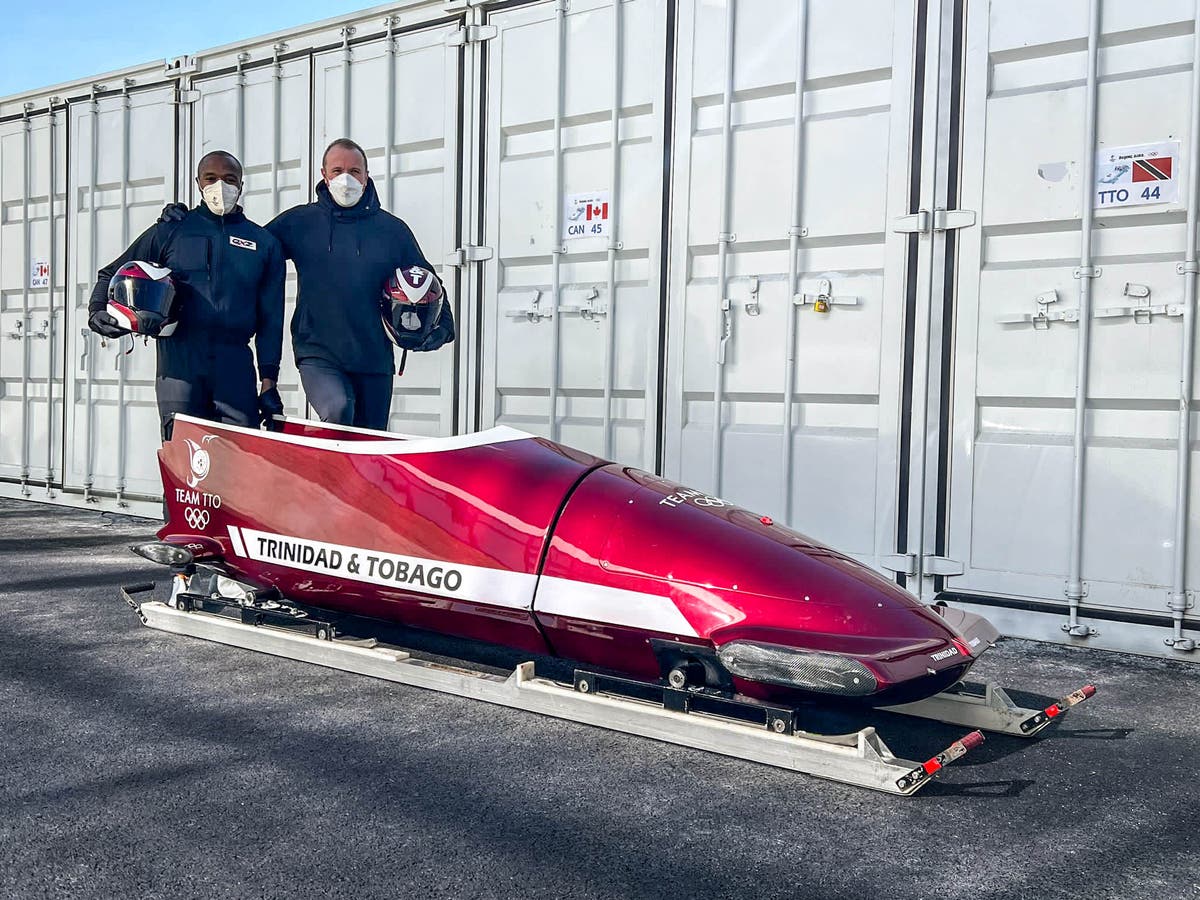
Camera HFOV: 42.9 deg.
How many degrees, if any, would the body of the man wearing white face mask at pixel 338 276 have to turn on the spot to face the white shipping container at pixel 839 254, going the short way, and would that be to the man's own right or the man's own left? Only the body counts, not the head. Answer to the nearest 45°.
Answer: approximately 90° to the man's own left

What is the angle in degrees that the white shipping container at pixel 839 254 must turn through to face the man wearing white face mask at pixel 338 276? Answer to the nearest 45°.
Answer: approximately 45° to its right

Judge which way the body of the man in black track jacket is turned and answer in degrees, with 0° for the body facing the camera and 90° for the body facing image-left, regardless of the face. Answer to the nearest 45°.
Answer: approximately 0°

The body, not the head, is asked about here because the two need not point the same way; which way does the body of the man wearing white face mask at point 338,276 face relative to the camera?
toward the camera

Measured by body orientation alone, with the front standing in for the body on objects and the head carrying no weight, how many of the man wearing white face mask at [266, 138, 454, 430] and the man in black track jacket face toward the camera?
2

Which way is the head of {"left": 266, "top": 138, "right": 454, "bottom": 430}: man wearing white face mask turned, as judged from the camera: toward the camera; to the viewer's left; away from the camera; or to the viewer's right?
toward the camera

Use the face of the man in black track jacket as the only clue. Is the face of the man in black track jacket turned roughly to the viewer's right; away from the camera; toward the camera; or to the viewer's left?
toward the camera

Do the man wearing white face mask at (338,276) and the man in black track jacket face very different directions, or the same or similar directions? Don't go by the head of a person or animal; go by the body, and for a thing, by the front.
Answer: same or similar directions
